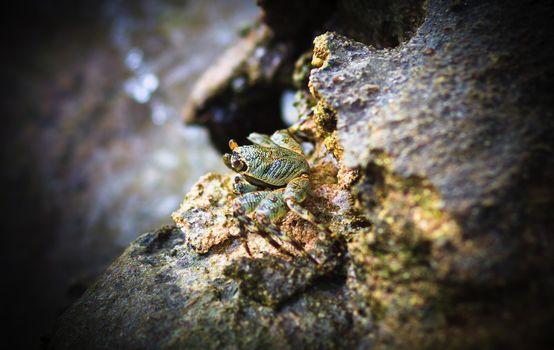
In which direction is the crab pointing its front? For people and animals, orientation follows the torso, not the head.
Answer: to the viewer's left
